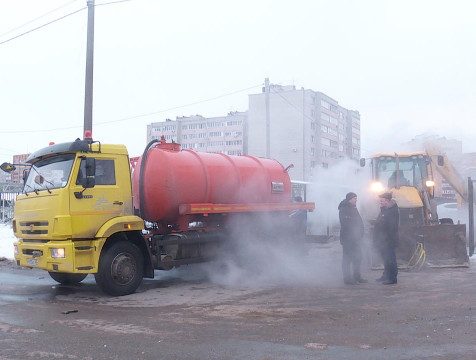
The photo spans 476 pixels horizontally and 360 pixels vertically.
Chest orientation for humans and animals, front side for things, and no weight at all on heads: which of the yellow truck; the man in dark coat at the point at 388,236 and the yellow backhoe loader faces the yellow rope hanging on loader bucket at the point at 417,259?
the yellow backhoe loader

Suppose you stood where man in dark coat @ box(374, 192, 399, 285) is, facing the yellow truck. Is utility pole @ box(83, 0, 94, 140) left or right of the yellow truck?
right

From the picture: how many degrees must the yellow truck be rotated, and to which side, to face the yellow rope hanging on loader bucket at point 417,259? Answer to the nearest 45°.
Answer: approximately 135° to its left

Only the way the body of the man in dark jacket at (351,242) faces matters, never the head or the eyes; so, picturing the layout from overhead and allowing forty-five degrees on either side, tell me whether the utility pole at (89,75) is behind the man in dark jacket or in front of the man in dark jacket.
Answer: behind

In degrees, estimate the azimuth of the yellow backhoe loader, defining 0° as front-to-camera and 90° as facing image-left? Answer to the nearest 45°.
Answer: approximately 0°

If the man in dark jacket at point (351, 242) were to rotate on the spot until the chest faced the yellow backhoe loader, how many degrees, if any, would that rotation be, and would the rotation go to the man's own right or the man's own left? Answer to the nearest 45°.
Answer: approximately 45° to the man's own left

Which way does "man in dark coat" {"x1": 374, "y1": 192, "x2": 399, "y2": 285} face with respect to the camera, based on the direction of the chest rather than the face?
to the viewer's left

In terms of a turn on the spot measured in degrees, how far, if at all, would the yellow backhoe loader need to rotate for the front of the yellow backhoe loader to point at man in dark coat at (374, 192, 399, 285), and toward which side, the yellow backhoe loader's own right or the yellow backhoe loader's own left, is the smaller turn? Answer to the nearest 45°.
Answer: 0° — it already faces them

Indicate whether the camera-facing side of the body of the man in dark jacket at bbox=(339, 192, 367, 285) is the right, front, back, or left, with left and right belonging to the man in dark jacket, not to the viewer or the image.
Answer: right

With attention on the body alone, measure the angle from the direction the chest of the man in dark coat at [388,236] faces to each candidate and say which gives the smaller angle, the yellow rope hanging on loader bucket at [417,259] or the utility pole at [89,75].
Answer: the utility pole

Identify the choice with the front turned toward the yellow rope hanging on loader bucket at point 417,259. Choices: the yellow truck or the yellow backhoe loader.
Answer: the yellow backhoe loader
